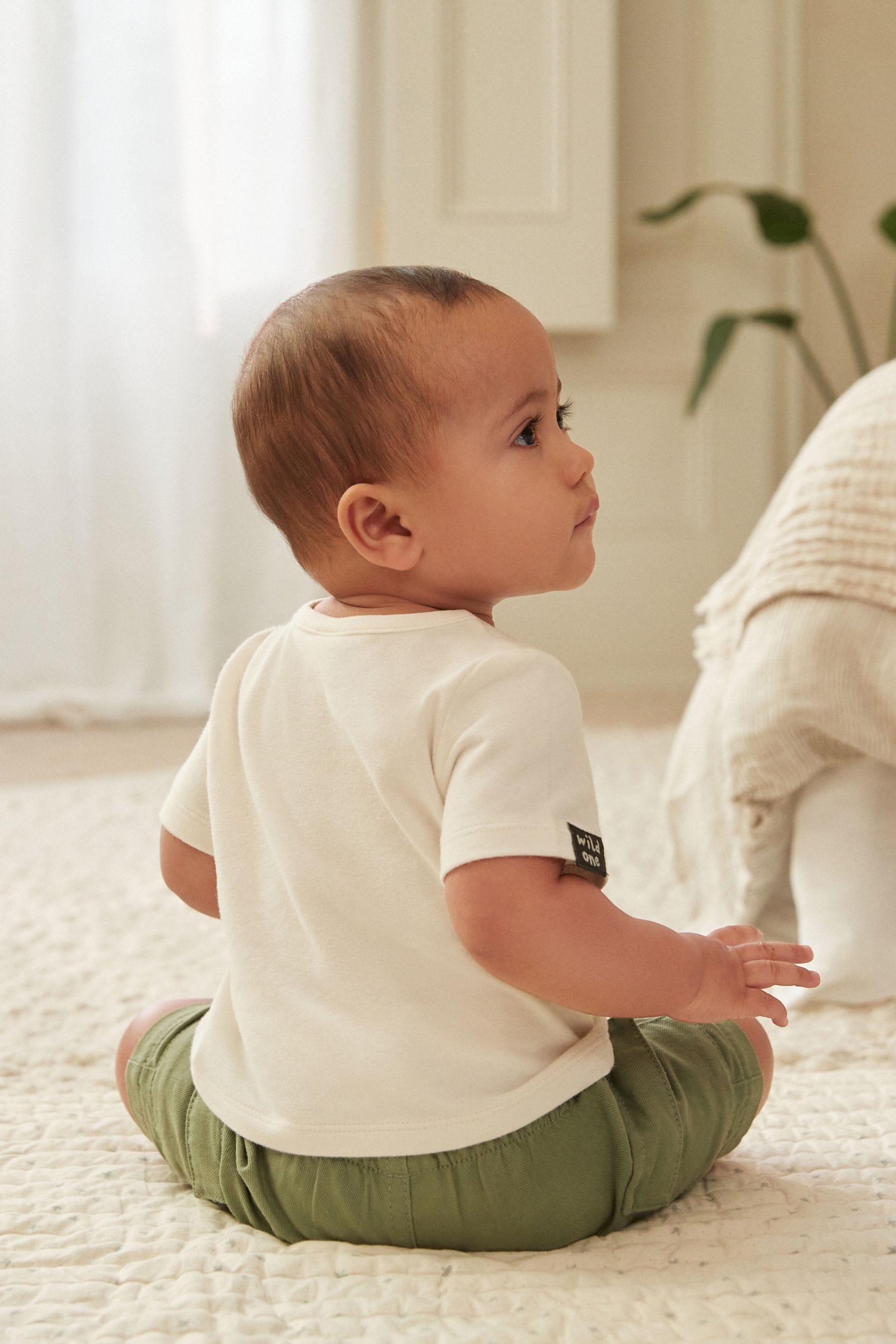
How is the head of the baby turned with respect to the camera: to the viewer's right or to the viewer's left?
to the viewer's right

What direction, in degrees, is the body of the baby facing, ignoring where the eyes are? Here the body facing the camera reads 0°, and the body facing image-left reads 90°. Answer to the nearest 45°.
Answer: approximately 225°

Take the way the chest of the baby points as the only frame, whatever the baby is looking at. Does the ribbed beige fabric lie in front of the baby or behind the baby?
in front

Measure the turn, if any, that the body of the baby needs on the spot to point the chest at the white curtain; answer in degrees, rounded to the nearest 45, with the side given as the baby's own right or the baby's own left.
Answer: approximately 45° to the baby's own left
